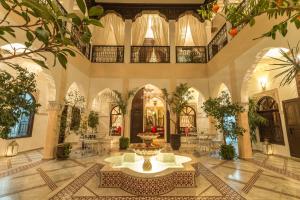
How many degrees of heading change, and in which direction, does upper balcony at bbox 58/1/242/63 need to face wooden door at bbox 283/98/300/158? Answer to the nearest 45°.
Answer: approximately 45° to its left

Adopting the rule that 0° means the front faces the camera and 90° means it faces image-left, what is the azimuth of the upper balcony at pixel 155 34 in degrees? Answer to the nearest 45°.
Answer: approximately 0°
